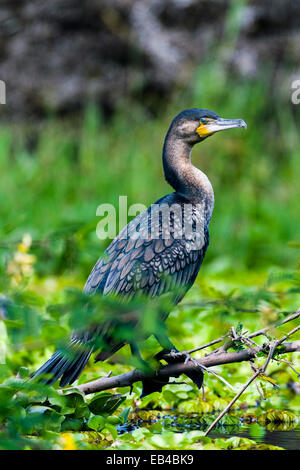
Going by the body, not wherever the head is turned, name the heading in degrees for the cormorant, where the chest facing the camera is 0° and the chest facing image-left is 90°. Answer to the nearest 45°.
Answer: approximately 270°

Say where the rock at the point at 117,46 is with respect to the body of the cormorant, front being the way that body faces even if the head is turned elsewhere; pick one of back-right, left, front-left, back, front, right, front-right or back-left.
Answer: left
